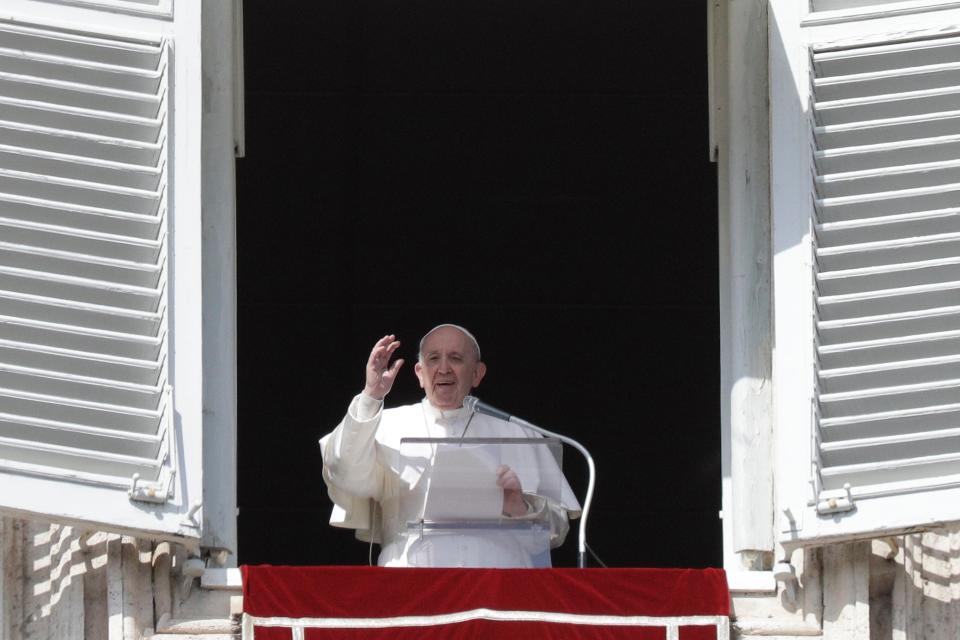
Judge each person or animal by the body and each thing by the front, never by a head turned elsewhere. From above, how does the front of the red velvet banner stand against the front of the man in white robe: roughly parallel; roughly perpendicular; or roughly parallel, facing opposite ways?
roughly parallel

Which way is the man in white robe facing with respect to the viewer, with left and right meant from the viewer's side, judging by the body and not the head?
facing the viewer

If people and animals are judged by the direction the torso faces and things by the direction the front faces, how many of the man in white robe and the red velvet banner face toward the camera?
2

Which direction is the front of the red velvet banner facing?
toward the camera

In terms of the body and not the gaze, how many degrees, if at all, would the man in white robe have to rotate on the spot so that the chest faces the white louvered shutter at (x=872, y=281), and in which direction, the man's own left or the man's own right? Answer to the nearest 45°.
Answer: approximately 90° to the man's own left

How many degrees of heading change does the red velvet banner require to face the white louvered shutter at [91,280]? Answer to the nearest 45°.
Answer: approximately 90° to its right

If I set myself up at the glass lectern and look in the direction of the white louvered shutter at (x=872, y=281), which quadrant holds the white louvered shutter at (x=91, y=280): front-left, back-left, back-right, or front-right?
back-right

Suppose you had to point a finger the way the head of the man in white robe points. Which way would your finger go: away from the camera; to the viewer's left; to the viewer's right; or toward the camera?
toward the camera
